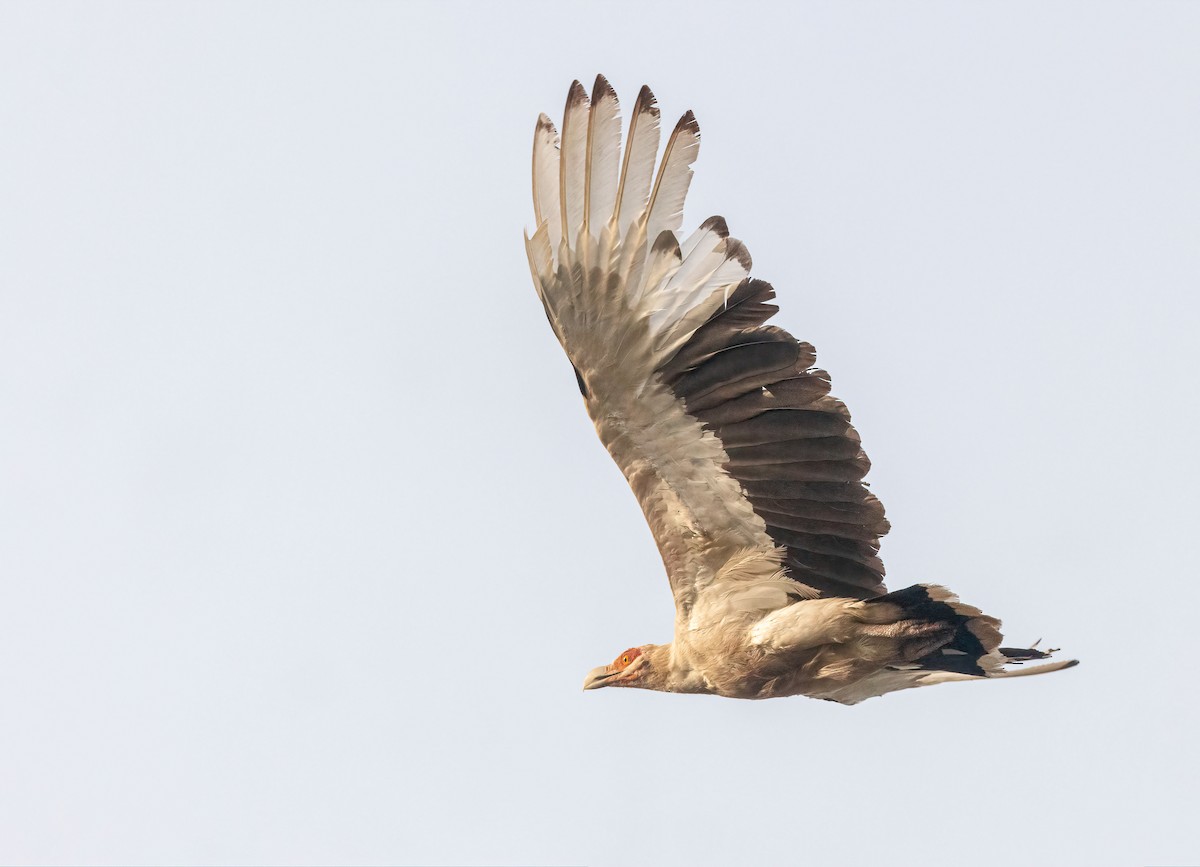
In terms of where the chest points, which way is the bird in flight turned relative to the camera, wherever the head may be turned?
to the viewer's left
